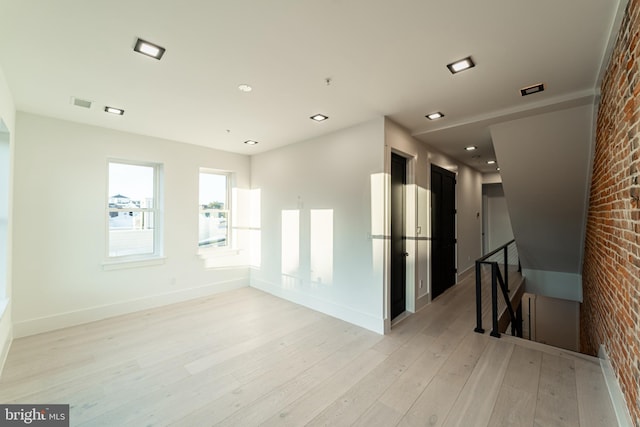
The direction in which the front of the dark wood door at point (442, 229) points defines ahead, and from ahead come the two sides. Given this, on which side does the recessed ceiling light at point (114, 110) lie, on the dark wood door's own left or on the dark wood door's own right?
on the dark wood door's own right

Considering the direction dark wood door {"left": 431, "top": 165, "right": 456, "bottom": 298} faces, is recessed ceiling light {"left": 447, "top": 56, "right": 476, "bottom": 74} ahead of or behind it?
ahead

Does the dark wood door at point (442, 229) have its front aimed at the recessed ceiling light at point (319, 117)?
no

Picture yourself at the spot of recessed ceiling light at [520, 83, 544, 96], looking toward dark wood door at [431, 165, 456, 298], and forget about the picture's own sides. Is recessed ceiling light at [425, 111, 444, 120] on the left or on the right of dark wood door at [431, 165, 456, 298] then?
left

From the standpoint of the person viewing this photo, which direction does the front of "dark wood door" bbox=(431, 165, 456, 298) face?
facing the viewer and to the right of the viewer

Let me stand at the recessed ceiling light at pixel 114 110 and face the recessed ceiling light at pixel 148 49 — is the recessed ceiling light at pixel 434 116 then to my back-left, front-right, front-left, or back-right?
front-left

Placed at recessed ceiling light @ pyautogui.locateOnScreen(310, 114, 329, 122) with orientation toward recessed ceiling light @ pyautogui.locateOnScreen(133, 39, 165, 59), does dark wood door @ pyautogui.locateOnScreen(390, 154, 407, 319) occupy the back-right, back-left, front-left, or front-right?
back-left

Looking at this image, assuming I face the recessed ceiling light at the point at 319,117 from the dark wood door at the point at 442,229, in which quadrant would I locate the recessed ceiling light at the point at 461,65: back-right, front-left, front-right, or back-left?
front-left

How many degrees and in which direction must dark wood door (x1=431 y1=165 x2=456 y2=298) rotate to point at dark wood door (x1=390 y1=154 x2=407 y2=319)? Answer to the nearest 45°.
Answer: approximately 45° to its right

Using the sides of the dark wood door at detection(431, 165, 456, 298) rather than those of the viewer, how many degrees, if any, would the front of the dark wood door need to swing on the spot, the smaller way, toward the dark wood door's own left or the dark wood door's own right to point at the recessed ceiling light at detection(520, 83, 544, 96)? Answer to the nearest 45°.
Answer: approximately 45° to the dark wood door's own right

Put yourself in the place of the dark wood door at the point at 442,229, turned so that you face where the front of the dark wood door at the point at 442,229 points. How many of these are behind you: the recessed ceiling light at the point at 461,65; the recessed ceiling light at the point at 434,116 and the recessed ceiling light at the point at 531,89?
0

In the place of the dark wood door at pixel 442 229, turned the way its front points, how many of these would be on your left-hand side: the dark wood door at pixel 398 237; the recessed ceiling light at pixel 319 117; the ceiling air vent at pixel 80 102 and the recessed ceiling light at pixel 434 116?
0

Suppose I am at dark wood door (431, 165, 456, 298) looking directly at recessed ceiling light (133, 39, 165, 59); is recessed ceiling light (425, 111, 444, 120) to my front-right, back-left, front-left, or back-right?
front-left
